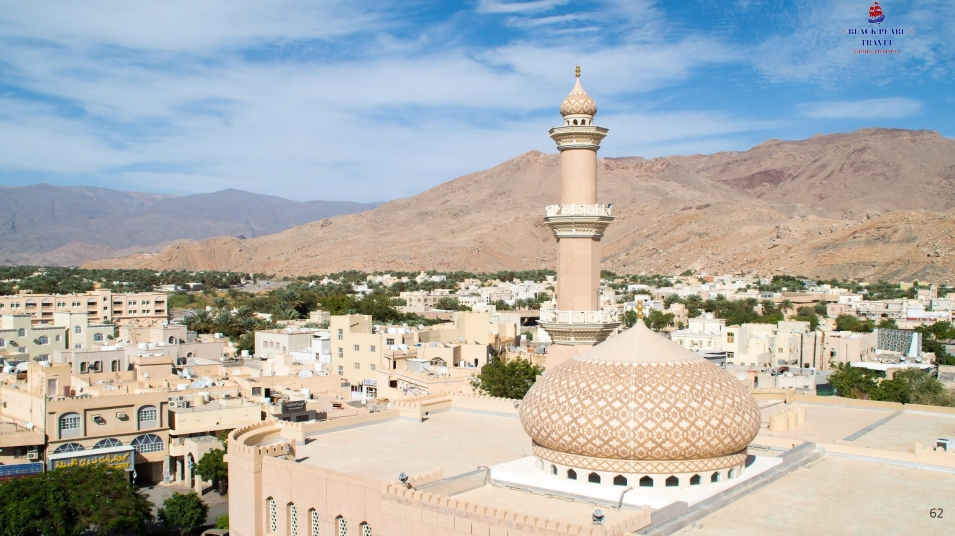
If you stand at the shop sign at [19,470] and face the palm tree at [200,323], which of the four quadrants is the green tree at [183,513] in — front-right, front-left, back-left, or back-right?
back-right

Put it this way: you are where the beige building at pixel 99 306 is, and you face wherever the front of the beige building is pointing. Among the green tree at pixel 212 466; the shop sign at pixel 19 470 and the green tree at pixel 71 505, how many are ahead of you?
3

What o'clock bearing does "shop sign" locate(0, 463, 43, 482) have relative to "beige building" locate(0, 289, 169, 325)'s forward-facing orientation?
The shop sign is roughly at 12 o'clock from the beige building.

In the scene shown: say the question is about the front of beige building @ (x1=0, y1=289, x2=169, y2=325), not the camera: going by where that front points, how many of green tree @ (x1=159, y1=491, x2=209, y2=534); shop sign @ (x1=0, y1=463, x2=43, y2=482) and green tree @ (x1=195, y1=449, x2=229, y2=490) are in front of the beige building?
3

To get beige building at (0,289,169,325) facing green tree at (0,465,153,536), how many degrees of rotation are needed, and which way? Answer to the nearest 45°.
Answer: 0° — it already faces it

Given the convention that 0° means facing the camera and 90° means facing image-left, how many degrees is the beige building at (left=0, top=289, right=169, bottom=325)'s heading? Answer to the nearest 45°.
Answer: approximately 0°

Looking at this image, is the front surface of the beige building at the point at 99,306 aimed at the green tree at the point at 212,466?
yes

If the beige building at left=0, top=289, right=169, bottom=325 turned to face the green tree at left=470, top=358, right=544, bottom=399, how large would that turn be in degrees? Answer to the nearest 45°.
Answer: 0° — it already faces it

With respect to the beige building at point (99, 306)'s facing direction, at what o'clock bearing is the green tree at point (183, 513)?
The green tree is roughly at 12 o'clock from the beige building.
